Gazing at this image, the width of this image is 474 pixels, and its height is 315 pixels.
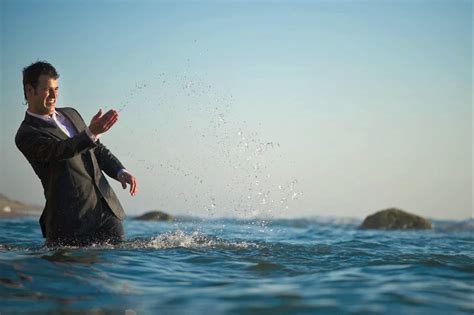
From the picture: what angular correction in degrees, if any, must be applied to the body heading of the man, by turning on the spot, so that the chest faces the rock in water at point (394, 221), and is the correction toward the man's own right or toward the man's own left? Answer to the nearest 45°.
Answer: approximately 90° to the man's own left

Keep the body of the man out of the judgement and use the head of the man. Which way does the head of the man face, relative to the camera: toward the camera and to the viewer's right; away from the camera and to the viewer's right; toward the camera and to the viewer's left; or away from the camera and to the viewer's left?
toward the camera and to the viewer's right

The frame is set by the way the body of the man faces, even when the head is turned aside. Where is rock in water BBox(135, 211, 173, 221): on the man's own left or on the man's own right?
on the man's own left

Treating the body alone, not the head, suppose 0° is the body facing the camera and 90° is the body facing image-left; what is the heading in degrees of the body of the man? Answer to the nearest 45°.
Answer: approximately 315°
